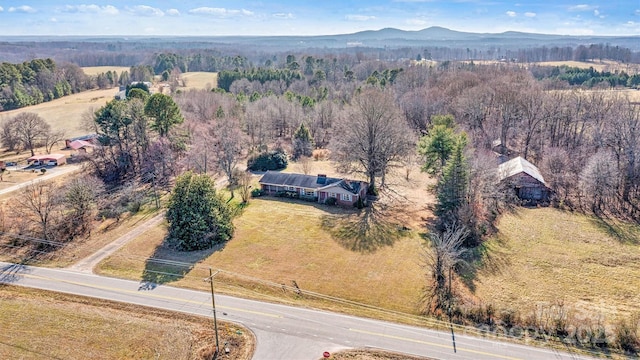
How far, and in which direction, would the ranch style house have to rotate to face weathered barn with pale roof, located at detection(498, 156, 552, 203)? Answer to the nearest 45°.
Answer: approximately 90° to its left

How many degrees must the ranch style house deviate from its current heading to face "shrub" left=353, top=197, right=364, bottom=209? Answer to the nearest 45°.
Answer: approximately 45° to its left

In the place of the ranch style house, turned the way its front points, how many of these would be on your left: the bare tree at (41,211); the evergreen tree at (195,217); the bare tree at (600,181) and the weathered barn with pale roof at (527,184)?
2

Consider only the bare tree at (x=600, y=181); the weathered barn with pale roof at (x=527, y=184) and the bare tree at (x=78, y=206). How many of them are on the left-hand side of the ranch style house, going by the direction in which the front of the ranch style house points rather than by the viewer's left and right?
2

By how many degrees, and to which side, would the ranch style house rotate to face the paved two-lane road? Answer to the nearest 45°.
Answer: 0° — it already faces it

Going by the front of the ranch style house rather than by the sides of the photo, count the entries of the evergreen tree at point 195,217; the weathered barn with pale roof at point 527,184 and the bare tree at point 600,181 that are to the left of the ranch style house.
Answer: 2

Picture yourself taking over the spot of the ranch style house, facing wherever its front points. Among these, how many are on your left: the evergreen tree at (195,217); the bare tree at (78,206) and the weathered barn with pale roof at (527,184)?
1

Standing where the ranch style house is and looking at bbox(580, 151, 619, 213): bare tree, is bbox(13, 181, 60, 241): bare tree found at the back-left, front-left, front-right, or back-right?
back-right

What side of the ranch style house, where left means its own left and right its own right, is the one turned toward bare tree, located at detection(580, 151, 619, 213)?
left

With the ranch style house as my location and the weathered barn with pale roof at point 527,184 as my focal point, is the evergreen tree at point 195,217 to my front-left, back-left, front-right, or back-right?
back-right

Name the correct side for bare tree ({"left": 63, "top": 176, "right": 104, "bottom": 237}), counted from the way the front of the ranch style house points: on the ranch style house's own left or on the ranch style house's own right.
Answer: on the ranch style house's own right

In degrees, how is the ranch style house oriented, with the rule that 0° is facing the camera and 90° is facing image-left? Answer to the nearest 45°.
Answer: approximately 0°
